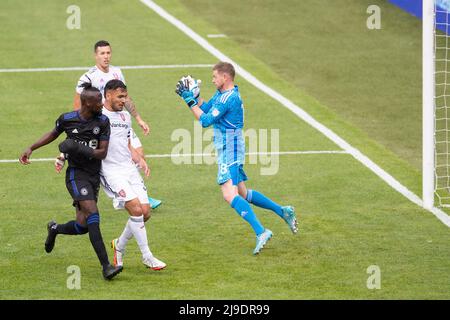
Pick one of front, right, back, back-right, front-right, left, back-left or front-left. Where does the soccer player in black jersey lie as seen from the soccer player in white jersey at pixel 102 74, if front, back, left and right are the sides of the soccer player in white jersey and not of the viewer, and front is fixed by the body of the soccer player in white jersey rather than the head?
front-right

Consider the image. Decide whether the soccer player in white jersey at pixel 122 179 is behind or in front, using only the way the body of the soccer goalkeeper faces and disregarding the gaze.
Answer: in front

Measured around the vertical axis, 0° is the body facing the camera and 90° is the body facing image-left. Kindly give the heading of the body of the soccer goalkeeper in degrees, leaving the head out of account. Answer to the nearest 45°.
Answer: approximately 90°

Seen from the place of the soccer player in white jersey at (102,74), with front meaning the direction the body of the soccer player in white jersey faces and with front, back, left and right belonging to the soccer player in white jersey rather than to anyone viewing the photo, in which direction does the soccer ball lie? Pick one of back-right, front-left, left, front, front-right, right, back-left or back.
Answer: front

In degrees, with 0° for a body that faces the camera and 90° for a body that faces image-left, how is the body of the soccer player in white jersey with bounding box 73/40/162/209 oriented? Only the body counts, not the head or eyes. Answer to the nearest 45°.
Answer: approximately 315°

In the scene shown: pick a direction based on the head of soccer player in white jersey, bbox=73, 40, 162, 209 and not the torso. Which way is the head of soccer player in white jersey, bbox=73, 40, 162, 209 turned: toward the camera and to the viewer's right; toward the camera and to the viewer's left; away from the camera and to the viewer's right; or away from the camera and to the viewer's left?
toward the camera and to the viewer's right

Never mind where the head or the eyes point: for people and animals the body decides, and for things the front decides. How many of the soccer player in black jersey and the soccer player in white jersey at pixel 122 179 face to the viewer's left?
0
